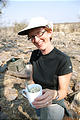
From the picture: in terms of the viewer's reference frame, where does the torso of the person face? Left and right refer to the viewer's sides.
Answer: facing the viewer and to the left of the viewer
